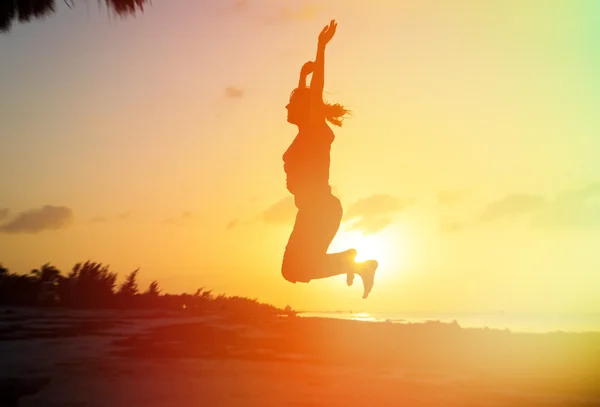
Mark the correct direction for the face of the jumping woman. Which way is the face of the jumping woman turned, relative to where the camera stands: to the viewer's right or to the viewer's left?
to the viewer's left

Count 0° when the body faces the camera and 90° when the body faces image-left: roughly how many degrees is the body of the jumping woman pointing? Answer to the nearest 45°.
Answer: approximately 90°
